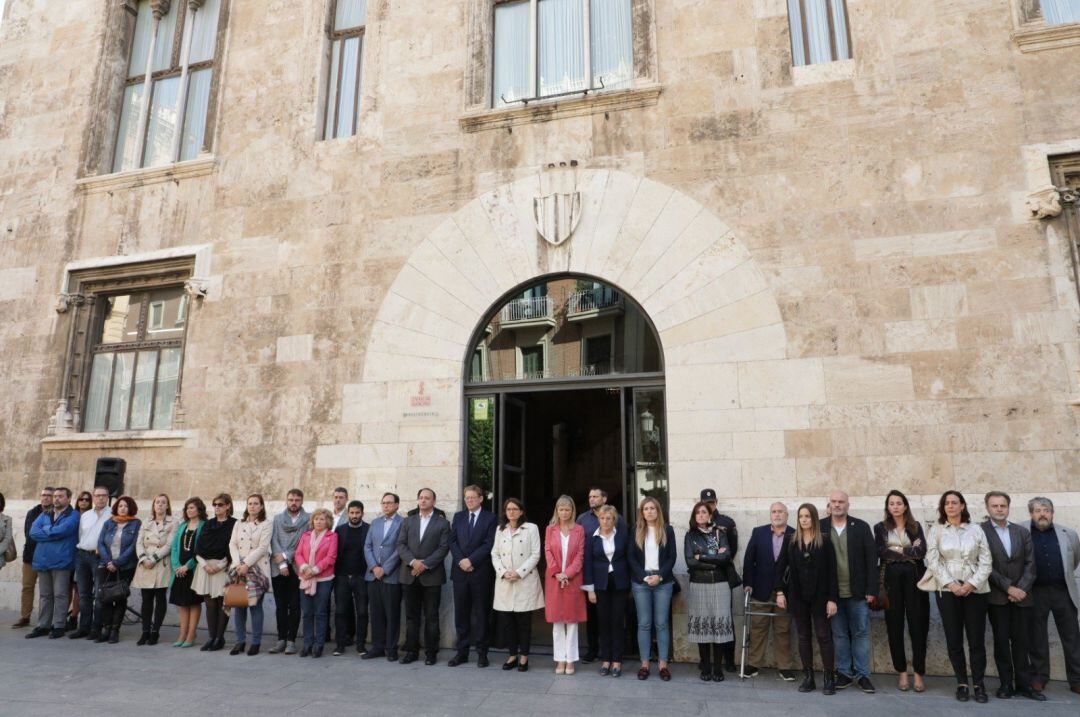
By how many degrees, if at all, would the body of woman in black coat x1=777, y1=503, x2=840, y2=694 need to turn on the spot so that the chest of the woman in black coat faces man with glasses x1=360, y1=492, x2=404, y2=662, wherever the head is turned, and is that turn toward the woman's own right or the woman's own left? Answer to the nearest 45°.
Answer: approximately 90° to the woman's own right

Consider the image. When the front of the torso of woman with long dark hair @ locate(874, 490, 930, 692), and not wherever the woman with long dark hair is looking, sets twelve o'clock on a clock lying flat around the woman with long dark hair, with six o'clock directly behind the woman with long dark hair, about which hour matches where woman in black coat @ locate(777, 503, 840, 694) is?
The woman in black coat is roughly at 2 o'clock from the woman with long dark hair.

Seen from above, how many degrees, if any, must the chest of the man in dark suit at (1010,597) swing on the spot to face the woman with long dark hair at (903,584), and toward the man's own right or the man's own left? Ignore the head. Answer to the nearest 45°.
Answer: approximately 90° to the man's own right

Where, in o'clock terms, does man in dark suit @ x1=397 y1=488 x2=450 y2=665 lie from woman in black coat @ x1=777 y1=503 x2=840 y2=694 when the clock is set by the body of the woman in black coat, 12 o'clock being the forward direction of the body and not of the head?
The man in dark suit is roughly at 3 o'clock from the woman in black coat.

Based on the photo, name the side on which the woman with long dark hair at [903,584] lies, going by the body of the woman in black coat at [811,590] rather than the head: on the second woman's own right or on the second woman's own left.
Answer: on the second woman's own left

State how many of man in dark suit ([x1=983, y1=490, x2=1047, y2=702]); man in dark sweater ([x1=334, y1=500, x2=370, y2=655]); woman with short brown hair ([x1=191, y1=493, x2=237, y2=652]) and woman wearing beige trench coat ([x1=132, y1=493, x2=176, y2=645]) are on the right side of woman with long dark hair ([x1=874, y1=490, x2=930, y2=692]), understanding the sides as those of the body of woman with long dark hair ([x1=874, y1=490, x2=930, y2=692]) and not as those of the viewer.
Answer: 3

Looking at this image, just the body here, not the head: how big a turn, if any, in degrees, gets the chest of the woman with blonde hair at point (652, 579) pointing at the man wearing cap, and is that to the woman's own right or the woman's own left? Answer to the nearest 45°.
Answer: approximately 90° to the woman's own left

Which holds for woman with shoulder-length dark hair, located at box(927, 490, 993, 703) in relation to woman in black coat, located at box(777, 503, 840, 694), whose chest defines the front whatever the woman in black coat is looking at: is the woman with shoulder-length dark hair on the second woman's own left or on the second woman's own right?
on the second woman's own left

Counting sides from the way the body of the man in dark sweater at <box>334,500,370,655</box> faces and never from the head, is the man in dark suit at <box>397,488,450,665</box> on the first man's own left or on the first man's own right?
on the first man's own left
